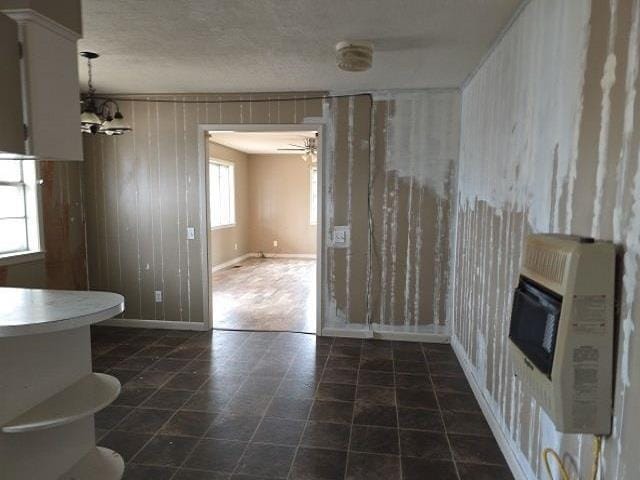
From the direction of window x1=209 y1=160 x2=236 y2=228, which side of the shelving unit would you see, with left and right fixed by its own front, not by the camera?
left

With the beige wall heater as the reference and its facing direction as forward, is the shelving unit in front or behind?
in front

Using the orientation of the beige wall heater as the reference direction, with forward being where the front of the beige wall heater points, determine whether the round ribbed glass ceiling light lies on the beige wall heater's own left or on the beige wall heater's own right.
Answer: on the beige wall heater's own right

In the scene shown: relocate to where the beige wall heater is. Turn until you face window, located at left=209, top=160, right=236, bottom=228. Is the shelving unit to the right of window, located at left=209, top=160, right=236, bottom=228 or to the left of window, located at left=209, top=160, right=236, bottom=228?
left

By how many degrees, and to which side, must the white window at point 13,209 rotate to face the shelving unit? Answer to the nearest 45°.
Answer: approximately 45° to its right

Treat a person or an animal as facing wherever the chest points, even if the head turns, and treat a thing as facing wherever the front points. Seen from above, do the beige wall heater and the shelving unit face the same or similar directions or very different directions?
very different directions

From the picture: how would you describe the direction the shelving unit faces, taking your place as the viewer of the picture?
facing the viewer and to the right of the viewer

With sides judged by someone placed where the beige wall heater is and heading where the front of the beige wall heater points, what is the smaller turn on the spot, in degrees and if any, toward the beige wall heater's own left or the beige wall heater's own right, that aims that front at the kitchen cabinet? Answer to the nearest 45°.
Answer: approximately 45° to the beige wall heater's own right

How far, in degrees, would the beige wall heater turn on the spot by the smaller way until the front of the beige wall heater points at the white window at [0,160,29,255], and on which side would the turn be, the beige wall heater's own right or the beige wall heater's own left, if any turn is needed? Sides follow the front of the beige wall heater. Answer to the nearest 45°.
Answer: approximately 45° to the beige wall heater's own right

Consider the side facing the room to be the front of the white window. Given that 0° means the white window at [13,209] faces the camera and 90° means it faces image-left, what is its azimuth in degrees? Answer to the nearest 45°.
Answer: approximately 315°

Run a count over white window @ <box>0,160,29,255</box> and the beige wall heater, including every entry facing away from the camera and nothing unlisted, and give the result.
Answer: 0

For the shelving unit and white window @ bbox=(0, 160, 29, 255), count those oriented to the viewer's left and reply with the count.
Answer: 0

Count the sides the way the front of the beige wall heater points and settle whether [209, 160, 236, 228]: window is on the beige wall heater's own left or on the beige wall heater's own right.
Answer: on the beige wall heater's own right

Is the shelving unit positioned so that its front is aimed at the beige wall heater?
yes

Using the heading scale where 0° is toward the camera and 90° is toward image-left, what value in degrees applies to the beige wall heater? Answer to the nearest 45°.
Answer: approximately 45°
